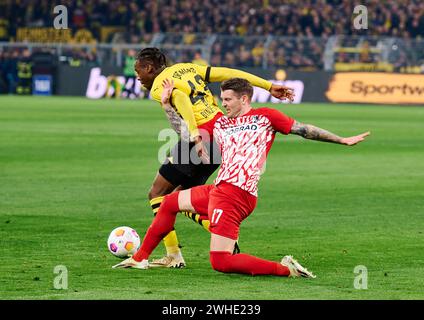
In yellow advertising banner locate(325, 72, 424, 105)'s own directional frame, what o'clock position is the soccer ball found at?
The soccer ball is roughly at 12 o'clock from the yellow advertising banner.

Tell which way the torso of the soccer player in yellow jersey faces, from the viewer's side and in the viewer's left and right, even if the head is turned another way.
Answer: facing away from the viewer and to the left of the viewer

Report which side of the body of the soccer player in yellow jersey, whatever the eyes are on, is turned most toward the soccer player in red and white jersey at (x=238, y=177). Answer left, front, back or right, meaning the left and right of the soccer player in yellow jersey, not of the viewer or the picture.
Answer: back

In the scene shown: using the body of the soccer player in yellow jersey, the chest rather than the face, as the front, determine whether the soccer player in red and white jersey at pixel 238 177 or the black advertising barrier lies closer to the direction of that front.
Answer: the black advertising barrier

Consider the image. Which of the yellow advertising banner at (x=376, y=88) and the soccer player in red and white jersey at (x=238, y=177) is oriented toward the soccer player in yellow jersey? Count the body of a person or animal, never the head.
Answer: the yellow advertising banner

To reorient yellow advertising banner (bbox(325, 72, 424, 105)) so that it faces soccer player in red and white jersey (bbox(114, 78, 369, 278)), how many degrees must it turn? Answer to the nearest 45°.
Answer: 0° — it already faces them

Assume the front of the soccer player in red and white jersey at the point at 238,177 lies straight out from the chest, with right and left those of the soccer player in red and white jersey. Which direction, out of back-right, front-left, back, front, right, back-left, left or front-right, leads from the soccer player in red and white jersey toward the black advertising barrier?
back-right

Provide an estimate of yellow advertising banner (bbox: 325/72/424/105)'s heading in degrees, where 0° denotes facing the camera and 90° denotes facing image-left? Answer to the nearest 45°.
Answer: approximately 0°

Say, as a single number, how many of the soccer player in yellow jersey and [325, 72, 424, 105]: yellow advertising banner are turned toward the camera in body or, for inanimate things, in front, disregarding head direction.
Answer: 1

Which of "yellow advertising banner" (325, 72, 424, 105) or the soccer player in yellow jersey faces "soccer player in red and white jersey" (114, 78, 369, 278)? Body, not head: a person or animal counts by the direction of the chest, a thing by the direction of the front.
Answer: the yellow advertising banner
